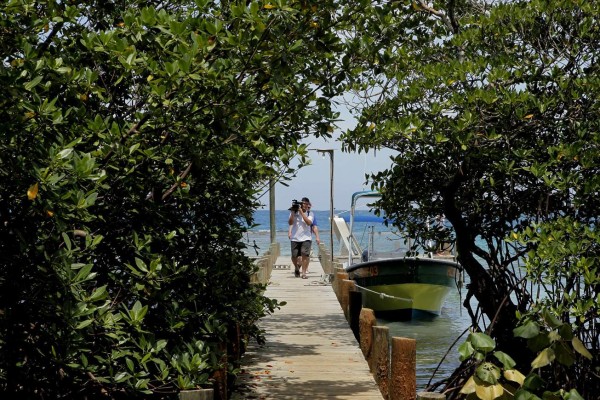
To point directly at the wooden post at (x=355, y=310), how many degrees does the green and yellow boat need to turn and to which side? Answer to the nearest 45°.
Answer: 0° — it already faces it

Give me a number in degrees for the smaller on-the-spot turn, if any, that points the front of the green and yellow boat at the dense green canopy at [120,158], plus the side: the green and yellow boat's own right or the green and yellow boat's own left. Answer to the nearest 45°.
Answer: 0° — it already faces it

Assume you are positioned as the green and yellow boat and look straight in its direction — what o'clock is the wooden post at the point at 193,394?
The wooden post is roughly at 12 o'clock from the green and yellow boat.

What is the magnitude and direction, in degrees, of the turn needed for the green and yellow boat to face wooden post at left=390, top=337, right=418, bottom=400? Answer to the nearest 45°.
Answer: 0° — it already faces it

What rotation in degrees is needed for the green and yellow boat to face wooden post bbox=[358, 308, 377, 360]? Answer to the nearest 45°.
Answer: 0° — it already faces it

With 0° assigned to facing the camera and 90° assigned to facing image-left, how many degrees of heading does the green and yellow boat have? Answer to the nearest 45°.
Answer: approximately 0°

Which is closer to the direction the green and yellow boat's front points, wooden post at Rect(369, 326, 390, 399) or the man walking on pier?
the wooden post
